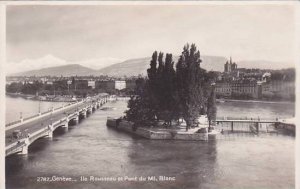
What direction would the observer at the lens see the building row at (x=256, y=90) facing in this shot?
facing the viewer

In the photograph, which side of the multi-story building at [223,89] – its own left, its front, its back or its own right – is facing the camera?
front

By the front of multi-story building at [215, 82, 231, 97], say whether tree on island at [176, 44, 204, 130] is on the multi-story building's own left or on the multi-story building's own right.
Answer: on the multi-story building's own right

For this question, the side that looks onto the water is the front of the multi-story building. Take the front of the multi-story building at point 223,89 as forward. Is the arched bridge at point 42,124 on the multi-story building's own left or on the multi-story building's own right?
on the multi-story building's own right
